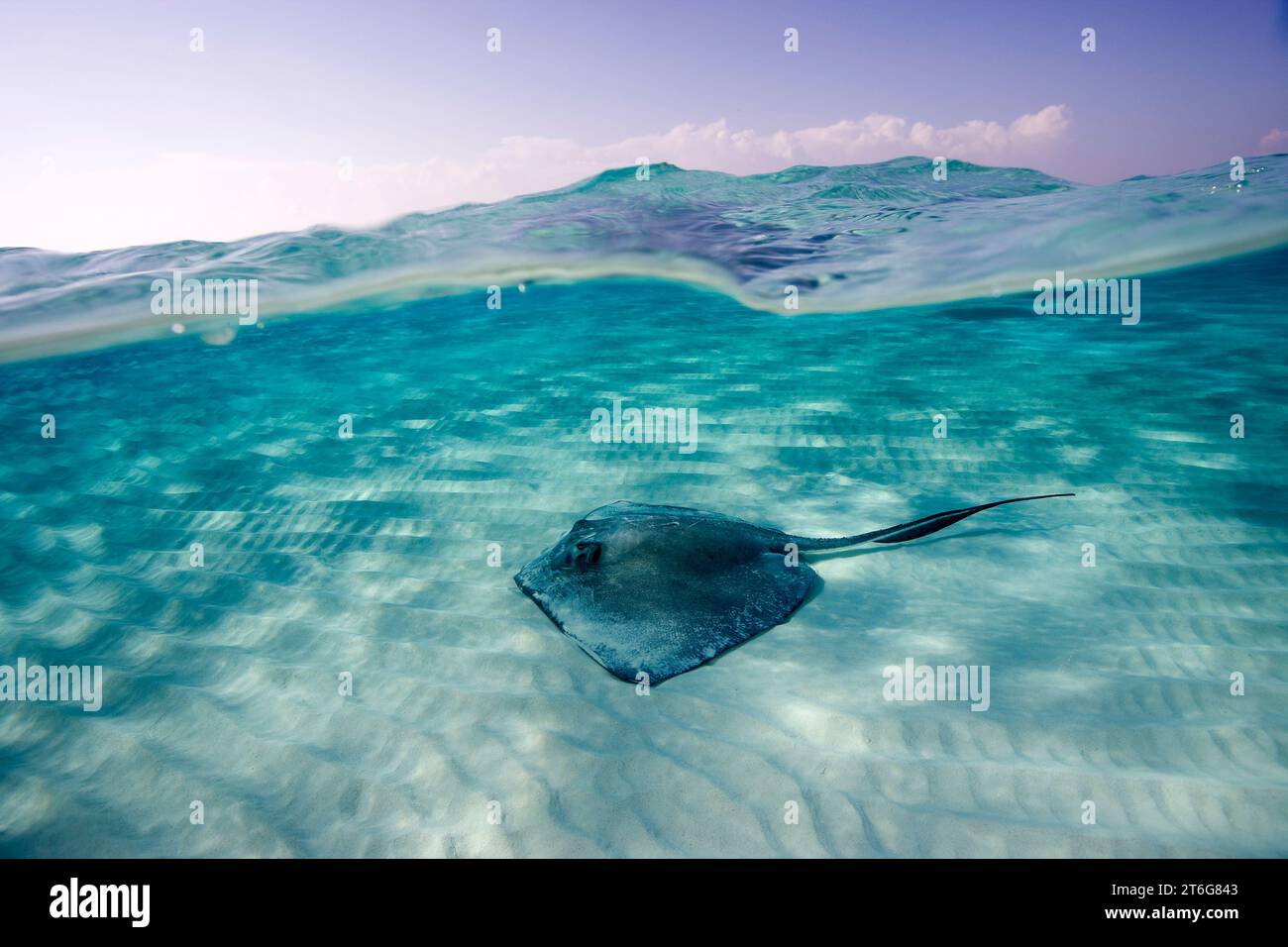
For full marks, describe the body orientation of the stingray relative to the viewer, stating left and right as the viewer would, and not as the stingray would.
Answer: facing to the left of the viewer
